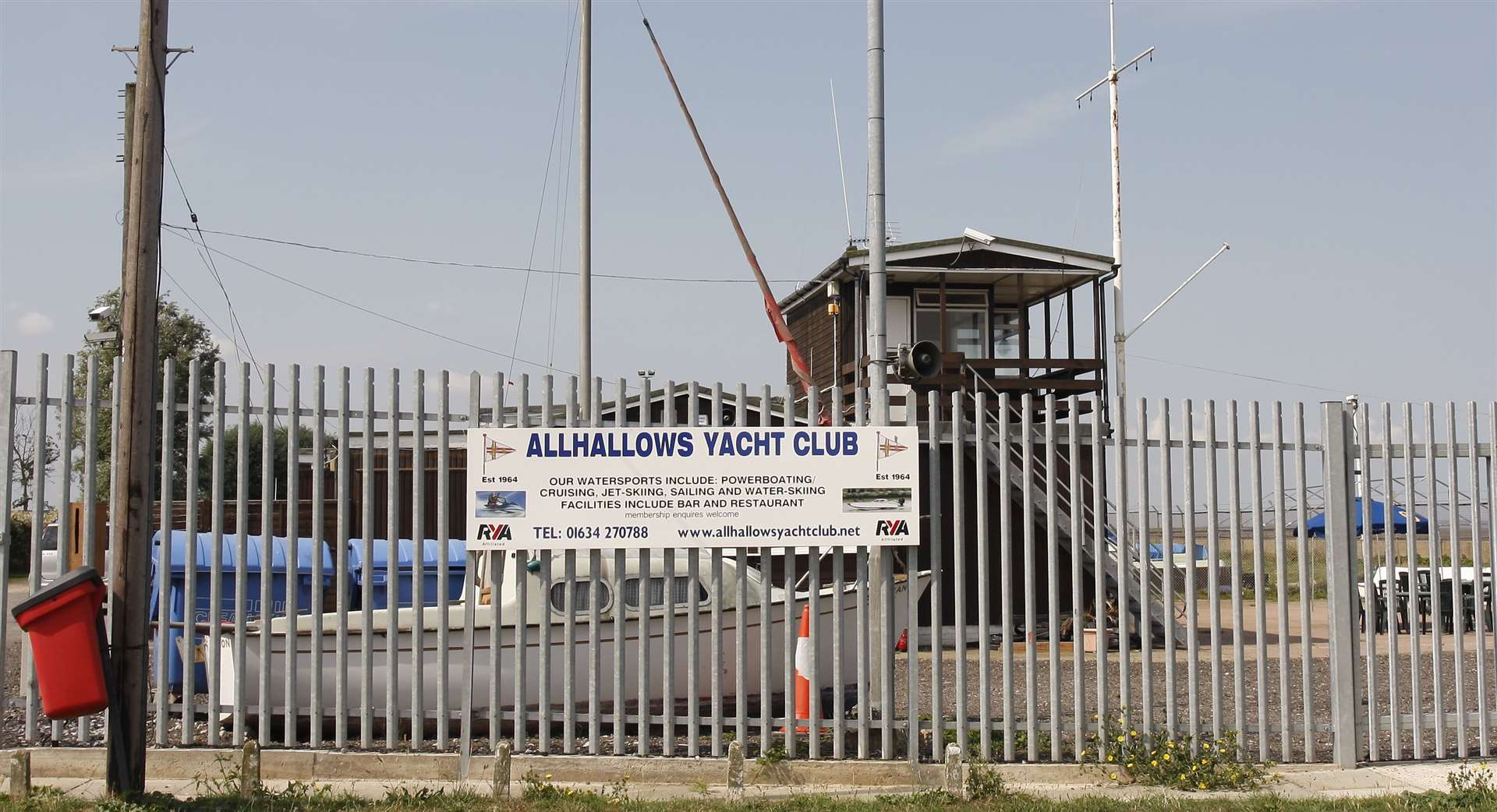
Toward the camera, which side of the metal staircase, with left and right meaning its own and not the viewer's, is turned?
right

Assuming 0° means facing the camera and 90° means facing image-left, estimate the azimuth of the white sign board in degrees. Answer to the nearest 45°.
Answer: approximately 0°

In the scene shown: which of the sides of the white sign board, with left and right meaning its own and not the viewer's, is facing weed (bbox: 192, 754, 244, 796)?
right

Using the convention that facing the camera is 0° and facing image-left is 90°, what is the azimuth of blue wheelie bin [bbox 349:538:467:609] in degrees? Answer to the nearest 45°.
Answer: approximately 0°

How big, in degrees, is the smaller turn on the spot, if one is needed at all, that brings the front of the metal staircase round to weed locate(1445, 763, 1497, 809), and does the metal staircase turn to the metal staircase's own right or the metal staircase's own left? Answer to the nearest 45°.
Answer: approximately 90° to the metal staircase's own right

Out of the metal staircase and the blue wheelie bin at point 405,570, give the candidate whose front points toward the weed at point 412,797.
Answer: the blue wheelie bin

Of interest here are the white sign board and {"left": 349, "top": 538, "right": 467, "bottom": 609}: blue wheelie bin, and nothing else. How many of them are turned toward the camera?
2

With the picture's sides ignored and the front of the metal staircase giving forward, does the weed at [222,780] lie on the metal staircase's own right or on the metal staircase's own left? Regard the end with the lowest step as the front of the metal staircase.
on the metal staircase's own right

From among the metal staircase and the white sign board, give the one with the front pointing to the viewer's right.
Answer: the metal staircase

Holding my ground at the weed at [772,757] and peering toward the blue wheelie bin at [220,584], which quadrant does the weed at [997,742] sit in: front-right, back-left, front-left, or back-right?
back-right

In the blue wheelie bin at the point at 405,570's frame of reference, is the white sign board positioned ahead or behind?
ahead

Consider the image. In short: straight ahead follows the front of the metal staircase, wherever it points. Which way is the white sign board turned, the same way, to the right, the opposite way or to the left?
to the right

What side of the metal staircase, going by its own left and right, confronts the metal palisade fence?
right

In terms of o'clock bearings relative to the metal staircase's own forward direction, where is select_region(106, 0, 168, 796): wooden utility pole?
The wooden utility pole is roughly at 4 o'clock from the metal staircase.

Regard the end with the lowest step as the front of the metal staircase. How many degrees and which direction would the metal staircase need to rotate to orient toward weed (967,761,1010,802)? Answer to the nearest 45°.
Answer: approximately 90° to its right

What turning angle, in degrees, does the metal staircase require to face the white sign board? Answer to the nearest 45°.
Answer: approximately 90° to its right

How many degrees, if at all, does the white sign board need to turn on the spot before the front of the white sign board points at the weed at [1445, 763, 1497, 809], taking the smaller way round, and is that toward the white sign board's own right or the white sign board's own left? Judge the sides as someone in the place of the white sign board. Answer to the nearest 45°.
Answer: approximately 90° to the white sign board's own left
